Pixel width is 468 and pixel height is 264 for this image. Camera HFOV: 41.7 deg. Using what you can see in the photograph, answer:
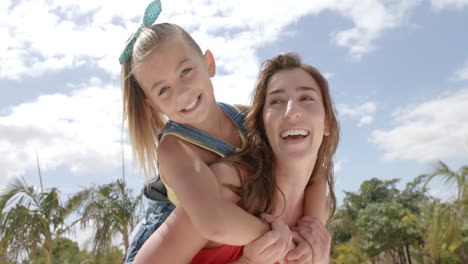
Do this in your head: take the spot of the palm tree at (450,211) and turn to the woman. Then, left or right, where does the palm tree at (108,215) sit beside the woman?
right

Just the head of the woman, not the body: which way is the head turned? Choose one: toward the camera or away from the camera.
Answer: toward the camera

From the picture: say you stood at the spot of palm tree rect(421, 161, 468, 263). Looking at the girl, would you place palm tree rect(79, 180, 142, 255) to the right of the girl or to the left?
right

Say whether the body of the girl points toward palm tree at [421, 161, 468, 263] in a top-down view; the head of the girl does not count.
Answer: no

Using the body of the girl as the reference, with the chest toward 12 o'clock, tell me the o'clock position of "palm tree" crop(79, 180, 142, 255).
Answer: The palm tree is roughly at 7 o'clock from the girl.
